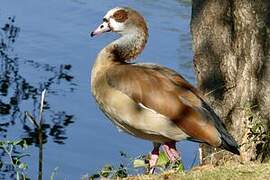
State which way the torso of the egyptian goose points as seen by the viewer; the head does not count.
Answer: to the viewer's left

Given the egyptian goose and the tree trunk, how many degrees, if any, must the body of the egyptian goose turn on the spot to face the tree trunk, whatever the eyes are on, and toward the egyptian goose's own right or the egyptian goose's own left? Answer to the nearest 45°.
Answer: approximately 135° to the egyptian goose's own right
